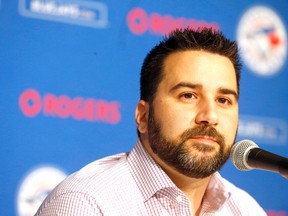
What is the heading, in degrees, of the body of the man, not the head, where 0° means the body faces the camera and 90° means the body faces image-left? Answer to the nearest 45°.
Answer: approximately 315°

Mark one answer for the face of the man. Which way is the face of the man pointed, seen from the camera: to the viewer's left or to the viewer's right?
to the viewer's right
